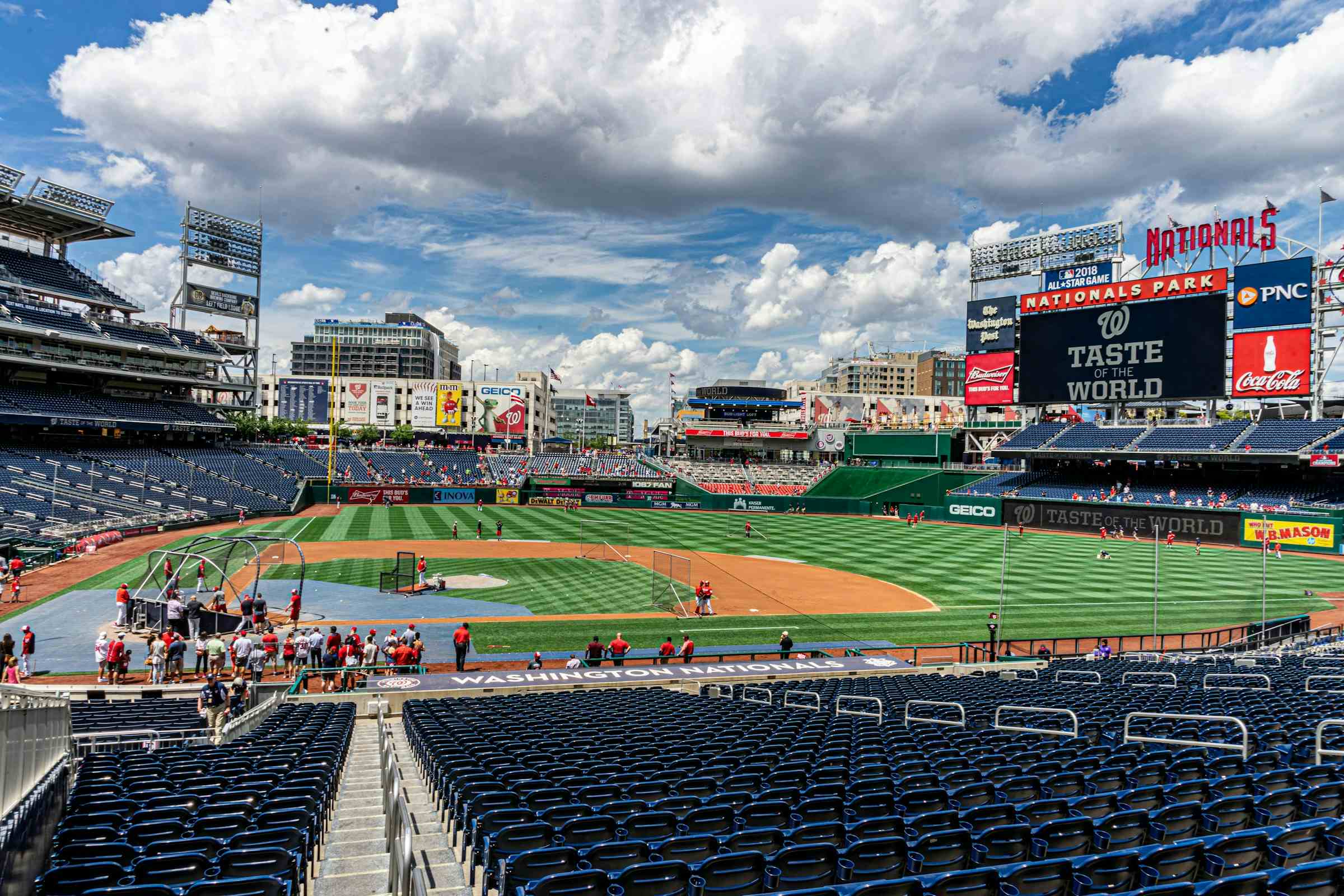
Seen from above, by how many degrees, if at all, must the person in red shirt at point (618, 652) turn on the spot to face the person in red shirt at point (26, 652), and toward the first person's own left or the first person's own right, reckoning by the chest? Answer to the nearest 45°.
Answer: approximately 90° to the first person's own left

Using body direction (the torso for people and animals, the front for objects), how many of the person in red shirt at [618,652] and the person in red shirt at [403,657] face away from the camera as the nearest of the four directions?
2

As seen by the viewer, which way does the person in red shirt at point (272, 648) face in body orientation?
away from the camera

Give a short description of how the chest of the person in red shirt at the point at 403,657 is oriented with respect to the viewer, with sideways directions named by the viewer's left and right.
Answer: facing away from the viewer

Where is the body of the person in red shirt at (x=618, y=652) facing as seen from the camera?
away from the camera

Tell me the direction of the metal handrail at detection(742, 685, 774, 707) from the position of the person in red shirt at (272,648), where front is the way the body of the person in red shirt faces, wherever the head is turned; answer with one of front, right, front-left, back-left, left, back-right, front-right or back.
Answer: back-right

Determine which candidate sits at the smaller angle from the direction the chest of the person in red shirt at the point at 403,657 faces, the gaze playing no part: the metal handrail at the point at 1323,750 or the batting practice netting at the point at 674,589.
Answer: the batting practice netting

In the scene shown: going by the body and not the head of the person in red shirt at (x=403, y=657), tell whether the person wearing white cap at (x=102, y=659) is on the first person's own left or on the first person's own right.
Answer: on the first person's own left
